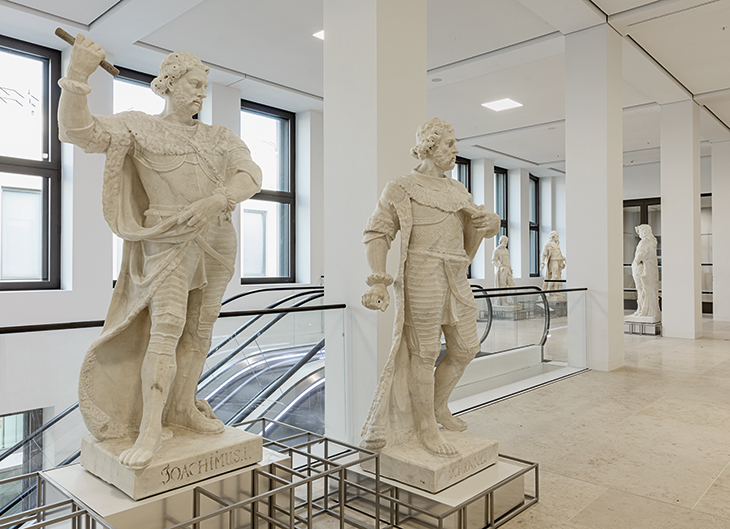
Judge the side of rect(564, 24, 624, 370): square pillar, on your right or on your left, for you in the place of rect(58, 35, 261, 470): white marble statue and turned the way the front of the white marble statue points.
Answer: on your left

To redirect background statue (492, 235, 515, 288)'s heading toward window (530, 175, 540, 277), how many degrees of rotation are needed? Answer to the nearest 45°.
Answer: approximately 135° to its left

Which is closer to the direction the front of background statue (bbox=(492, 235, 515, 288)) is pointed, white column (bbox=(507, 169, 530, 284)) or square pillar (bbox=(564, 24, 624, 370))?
the square pillar

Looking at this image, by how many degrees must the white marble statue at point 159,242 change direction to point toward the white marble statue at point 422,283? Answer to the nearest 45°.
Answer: approximately 45° to its left

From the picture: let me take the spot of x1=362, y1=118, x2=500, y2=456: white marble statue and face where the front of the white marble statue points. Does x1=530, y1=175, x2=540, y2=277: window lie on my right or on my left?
on my left

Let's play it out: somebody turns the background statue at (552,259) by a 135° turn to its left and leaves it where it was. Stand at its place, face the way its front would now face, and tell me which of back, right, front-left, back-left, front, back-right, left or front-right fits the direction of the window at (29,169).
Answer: back-left

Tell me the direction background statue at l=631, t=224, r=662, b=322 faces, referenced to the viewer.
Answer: facing to the left of the viewer

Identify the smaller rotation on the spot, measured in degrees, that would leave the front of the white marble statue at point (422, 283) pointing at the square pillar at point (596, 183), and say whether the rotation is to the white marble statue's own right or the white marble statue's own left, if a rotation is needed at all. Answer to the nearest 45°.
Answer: approximately 90° to the white marble statue's own left

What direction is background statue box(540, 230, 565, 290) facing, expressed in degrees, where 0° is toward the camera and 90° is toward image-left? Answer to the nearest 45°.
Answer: approximately 315°

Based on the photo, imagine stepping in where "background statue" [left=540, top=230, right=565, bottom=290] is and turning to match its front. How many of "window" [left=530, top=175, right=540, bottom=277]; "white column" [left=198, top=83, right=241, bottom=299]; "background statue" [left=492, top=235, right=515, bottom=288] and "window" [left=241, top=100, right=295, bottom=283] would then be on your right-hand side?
3

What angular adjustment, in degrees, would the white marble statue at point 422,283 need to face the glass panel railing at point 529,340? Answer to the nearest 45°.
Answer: approximately 135° to its left

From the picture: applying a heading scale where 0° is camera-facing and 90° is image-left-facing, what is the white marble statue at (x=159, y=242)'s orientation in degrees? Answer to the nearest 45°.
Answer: approximately 315°
